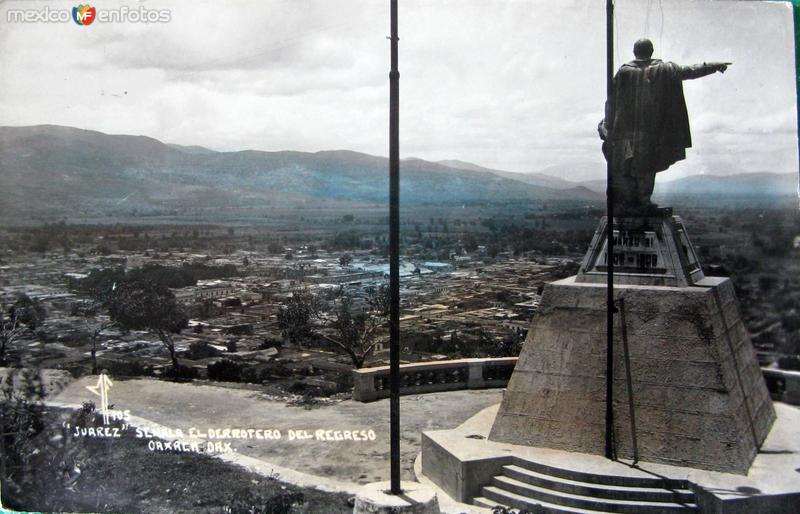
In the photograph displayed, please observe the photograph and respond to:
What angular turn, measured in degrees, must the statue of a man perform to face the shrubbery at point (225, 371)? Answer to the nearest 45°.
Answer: approximately 90° to its left

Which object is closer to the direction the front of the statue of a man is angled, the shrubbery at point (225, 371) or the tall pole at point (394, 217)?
the shrubbery

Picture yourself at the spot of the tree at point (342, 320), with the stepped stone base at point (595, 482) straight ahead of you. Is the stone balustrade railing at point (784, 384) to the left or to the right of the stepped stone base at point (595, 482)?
left

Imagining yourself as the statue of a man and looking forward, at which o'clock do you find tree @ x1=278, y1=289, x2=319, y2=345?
The tree is roughly at 10 o'clock from the statue of a man.

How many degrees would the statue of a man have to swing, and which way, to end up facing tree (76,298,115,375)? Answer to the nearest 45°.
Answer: approximately 90° to its left

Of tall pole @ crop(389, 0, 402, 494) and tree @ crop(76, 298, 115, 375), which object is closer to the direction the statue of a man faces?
the tree

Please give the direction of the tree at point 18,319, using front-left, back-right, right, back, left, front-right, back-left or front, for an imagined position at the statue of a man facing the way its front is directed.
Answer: left

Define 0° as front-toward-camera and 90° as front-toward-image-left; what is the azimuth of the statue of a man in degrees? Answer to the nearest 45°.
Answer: approximately 180°

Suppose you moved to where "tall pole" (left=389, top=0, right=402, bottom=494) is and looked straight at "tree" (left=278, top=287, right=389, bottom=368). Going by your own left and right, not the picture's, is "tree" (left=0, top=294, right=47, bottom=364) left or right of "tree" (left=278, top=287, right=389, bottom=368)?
left

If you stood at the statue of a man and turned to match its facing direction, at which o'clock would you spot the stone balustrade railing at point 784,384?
The stone balustrade railing is roughly at 1 o'clock from the statue of a man.
